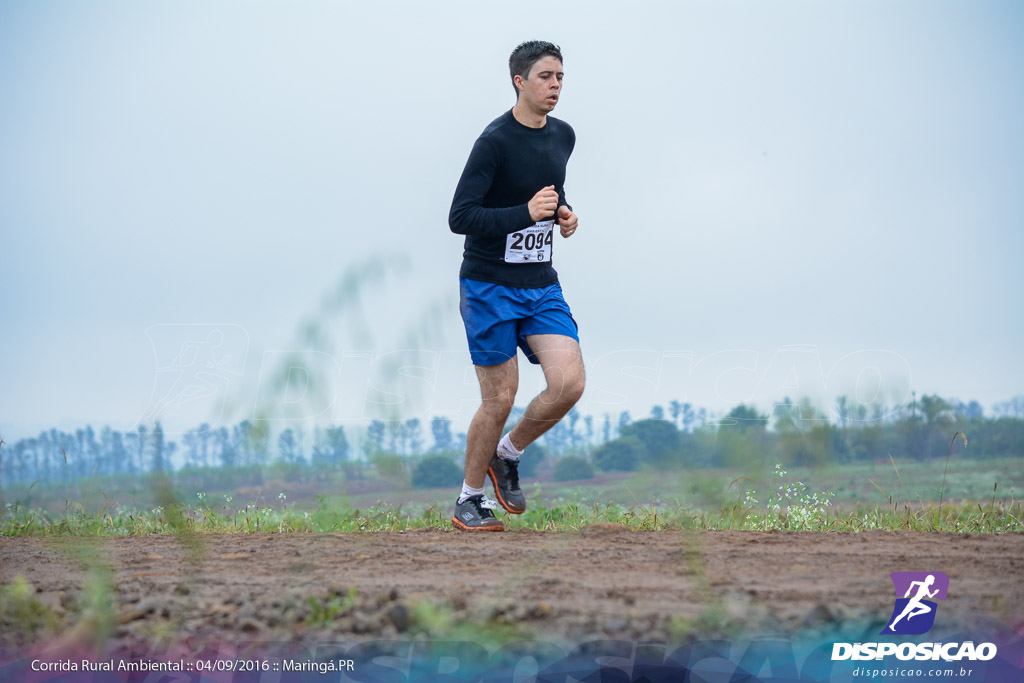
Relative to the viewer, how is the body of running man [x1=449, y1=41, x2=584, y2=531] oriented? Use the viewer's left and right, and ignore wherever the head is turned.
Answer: facing the viewer and to the right of the viewer

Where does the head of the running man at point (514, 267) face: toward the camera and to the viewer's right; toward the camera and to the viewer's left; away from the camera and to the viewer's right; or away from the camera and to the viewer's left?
toward the camera and to the viewer's right
